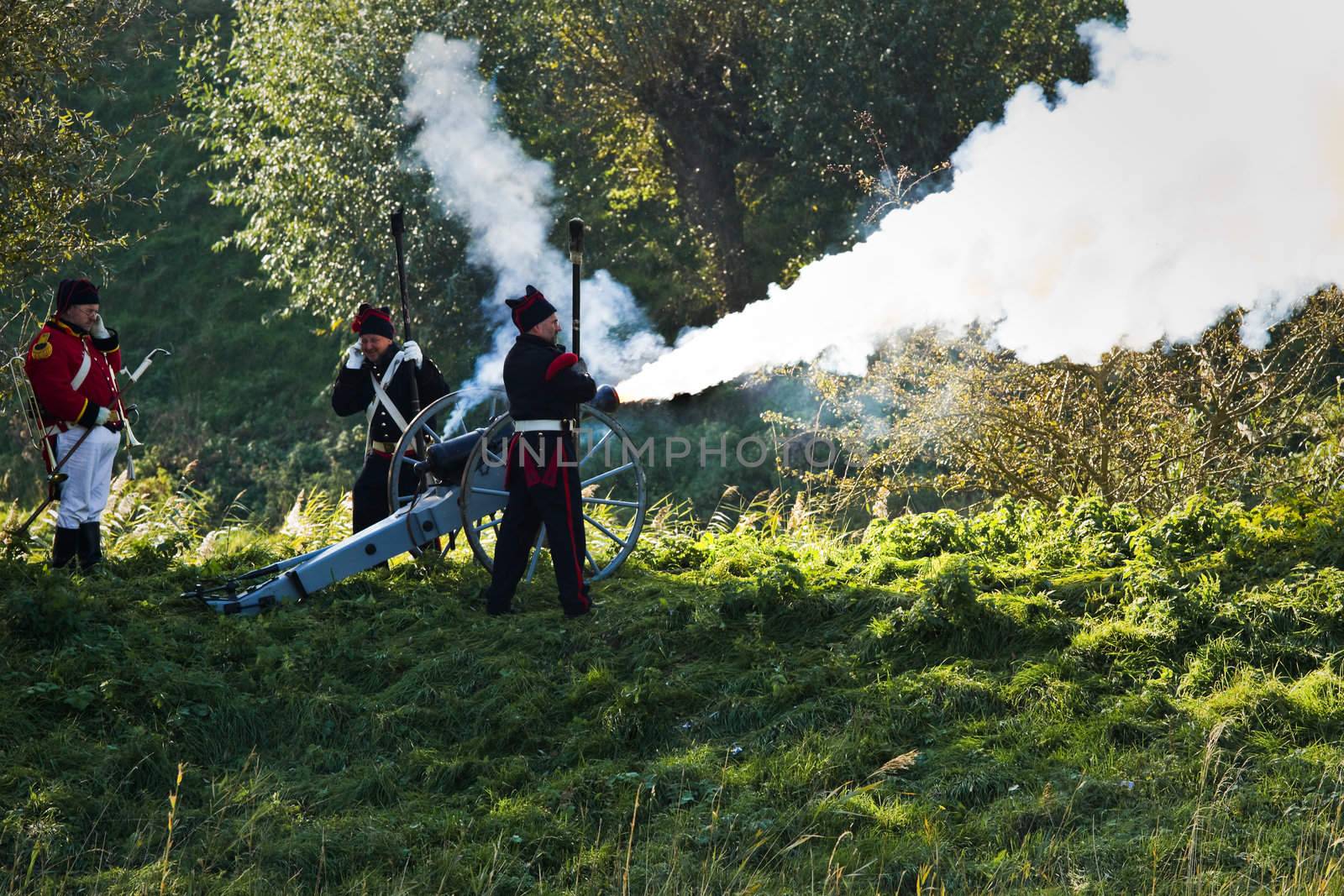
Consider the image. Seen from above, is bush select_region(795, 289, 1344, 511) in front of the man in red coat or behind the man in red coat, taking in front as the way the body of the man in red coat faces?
in front

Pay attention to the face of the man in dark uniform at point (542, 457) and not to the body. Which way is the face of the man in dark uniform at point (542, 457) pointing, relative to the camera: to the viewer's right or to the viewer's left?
to the viewer's right

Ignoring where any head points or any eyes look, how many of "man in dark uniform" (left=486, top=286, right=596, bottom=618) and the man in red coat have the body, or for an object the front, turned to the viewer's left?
0

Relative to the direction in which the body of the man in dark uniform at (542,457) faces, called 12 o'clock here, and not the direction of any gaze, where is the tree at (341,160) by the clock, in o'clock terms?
The tree is roughly at 10 o'clock from the man in dark uniform.

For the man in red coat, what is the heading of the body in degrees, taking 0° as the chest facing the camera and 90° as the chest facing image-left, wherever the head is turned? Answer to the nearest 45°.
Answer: approximately 315°

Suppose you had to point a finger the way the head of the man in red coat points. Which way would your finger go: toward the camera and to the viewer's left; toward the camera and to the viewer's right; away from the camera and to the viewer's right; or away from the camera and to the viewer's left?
toward the camera and to the viewer's right

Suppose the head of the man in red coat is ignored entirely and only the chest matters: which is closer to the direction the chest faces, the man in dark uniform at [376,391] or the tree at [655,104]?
the man in dark uniform

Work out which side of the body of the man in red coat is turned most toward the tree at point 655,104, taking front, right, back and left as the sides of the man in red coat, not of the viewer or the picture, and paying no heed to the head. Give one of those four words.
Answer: left

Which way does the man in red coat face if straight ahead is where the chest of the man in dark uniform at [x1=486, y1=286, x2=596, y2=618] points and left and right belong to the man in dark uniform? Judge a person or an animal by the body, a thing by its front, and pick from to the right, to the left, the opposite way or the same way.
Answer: to the right

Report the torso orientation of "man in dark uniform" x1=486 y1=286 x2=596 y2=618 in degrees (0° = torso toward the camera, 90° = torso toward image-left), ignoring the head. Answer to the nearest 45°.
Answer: approximately 225°

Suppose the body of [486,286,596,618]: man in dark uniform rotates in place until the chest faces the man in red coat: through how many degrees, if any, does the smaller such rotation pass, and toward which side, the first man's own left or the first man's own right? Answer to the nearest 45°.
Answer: approximately 135° to the first man's own left

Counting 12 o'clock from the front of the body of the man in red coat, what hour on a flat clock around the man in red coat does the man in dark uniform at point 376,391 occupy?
The man in dark uniform is roughly at 11 o'clock from the man in red coat.
